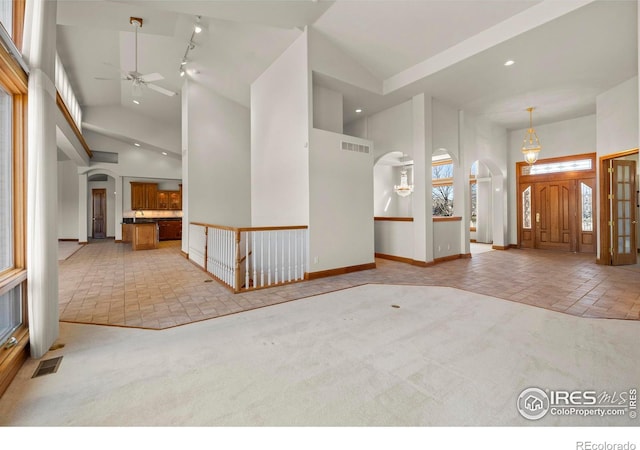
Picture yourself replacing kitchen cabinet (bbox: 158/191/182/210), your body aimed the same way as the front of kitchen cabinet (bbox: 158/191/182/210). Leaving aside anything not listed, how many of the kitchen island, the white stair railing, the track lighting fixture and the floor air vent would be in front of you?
4

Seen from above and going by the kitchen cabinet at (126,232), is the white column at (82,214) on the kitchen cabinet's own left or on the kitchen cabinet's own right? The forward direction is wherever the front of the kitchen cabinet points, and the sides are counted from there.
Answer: on the kitchen cabinet's own right

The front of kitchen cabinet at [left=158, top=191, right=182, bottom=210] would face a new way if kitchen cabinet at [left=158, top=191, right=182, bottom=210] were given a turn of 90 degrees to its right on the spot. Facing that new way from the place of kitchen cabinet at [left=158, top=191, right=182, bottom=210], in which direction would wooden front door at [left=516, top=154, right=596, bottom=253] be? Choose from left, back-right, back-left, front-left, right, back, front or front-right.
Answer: back-left

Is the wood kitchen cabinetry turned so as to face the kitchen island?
yes

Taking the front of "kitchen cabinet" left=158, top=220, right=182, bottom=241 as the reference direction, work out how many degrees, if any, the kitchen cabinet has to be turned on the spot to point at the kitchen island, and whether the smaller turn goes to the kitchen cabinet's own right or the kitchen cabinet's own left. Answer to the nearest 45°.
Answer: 0° — it already faces it

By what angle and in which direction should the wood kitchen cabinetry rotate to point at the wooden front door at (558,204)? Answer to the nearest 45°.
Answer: approximately 45° to its left

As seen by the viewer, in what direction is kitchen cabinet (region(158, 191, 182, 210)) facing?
toward the camera

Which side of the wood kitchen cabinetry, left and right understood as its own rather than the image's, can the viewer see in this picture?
front

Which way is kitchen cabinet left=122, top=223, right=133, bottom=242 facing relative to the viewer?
toward the camera

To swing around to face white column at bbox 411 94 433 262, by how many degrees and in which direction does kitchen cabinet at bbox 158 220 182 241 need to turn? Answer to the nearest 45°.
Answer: approximately 45° to its left

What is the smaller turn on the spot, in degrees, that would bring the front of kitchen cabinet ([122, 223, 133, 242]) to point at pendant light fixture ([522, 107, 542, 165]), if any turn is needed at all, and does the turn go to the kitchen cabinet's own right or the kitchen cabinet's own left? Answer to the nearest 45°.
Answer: approximately 45° to the kitchen cabinet's own left

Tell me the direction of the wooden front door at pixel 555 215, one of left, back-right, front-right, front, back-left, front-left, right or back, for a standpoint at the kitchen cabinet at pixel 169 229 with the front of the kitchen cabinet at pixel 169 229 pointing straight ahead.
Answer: front-left
